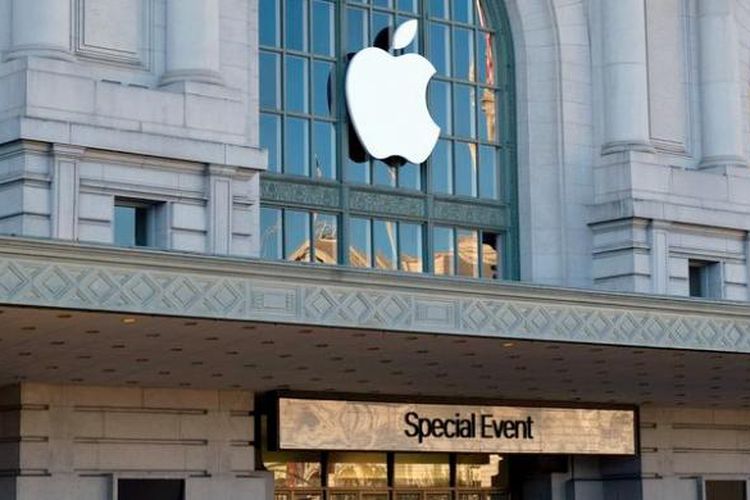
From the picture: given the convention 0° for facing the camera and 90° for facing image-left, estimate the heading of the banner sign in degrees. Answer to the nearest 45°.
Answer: approximately 0°
